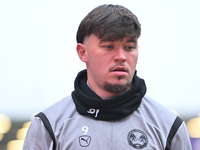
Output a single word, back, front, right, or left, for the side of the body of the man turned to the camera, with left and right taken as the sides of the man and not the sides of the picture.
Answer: front
